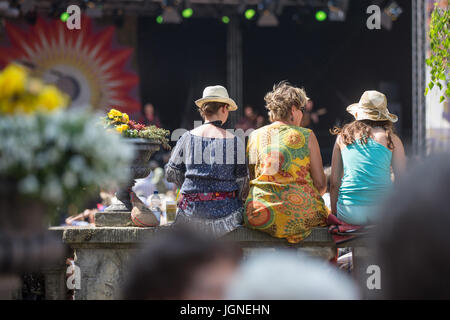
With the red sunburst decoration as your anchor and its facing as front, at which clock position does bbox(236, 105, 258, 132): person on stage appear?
The person on stage is roughly at 10 o'clock from the red sunburst decoration.

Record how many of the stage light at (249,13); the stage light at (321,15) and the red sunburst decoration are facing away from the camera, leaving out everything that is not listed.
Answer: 0

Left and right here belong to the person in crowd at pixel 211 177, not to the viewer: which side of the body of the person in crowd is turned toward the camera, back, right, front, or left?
back

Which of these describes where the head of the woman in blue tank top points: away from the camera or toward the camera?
away from the camera

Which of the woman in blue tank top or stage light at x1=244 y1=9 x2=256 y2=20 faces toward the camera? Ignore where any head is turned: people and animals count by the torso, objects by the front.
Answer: the stage light

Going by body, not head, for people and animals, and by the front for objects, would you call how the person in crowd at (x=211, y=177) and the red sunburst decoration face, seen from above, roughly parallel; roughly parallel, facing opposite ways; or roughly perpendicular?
roughly parallel, facing opposite ways

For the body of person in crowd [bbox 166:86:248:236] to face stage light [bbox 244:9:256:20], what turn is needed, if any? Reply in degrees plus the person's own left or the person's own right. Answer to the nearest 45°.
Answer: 0° — they already face it

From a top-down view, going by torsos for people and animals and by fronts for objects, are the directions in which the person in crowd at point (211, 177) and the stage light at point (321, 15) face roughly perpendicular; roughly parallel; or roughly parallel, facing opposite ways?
roughly parallel, facing opposite ways

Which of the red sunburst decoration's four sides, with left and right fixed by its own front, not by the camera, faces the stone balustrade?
front

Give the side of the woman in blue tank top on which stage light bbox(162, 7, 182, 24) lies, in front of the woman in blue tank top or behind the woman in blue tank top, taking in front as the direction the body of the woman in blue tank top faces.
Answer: in front

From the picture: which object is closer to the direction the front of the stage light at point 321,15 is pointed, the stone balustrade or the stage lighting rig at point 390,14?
the stone balustrade

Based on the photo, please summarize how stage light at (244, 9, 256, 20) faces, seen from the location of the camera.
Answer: facing the viewer

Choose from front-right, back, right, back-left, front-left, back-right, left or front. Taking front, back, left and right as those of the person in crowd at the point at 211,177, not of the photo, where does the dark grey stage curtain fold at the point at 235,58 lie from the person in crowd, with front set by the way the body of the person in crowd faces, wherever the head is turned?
front

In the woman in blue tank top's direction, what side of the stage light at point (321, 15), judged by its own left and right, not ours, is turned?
front

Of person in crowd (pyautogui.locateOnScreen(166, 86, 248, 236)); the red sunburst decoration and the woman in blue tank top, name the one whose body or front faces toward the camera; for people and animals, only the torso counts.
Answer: the red sunburst decoration

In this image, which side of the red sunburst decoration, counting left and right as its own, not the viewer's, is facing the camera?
front

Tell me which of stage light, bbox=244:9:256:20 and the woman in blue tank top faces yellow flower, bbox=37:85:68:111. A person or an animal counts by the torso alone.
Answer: the stage light

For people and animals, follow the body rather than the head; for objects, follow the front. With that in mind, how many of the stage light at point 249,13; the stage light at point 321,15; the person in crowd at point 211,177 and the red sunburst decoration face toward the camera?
3

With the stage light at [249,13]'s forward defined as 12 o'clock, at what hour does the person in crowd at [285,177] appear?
The person in crowd is roughly at 12 o'clock from the stage light.

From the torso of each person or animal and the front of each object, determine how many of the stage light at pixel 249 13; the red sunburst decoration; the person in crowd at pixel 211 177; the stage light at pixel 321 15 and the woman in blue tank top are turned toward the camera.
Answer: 3

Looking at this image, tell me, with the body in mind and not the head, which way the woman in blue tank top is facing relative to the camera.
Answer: away from the camera
